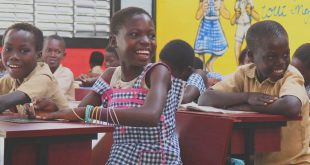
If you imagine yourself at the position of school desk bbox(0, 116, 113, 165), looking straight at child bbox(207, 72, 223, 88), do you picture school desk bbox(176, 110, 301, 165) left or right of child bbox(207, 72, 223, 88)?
right

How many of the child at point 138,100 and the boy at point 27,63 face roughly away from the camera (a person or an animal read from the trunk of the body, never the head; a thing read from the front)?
0

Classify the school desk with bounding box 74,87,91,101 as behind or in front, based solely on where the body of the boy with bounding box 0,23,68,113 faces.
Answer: behind

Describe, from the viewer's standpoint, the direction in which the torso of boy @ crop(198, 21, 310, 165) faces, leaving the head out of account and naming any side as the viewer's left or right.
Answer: facing the viewer and to the left of the viewer

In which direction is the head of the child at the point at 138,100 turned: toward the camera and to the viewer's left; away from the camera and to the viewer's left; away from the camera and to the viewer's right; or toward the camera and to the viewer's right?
toward the camera and to the viewer's right

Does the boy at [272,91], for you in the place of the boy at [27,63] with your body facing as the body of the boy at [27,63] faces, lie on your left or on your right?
on your left

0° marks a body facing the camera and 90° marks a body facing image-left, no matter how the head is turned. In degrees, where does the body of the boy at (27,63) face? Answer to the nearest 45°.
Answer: approximately 45°
